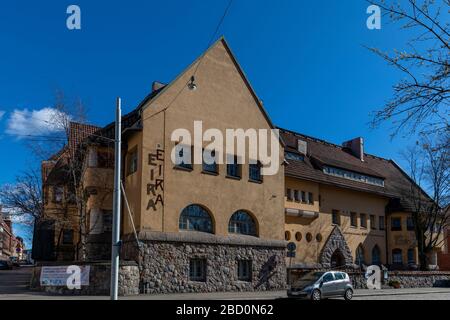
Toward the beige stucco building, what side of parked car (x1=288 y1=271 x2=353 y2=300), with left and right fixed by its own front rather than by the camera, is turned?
right

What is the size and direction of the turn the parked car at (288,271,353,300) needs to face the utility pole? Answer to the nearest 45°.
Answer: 0° — it already faces it

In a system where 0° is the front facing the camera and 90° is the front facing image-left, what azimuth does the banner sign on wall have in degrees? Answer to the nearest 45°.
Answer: approximately 0°

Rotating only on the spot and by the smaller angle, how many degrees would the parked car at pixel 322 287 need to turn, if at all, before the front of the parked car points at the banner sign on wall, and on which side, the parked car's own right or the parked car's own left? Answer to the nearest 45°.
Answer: approximately 45° to the parked car's own right

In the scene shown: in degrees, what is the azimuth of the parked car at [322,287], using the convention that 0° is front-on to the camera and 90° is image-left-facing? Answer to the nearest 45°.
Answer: approximately 45°
